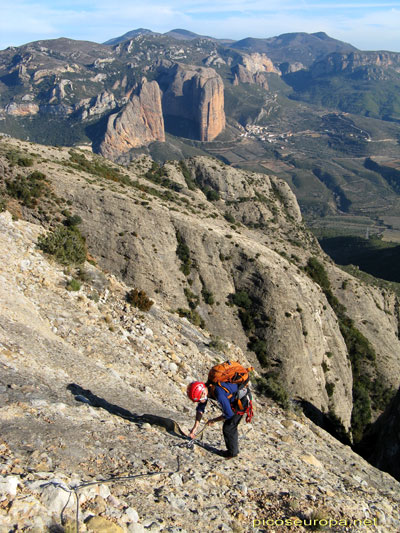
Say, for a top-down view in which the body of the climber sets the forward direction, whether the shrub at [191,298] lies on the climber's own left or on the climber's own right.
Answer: on the climber's own right

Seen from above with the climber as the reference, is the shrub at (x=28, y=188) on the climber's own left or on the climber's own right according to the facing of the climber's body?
on the climber's own right

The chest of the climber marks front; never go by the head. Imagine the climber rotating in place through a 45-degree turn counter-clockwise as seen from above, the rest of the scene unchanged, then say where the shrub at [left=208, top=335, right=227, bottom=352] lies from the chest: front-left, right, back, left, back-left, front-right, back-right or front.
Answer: back-right

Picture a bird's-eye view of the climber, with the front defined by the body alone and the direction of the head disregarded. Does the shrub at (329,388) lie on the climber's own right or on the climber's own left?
on the climber's own right

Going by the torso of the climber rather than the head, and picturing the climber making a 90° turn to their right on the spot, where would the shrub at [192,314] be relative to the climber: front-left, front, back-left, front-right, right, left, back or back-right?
front

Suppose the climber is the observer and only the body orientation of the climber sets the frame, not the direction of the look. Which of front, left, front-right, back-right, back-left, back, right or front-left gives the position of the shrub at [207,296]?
right

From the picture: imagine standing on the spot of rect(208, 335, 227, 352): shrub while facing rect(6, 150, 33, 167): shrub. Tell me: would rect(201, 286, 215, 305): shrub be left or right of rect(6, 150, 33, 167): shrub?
right

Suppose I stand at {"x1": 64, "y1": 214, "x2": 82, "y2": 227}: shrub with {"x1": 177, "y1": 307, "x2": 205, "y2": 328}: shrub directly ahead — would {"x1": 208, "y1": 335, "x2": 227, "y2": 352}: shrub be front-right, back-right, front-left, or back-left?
front-right

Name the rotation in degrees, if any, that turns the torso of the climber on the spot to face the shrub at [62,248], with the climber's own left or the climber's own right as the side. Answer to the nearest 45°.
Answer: approximately 45° to the climber's own right

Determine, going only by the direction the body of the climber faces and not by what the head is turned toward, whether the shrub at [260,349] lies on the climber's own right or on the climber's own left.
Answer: on the climber's own right

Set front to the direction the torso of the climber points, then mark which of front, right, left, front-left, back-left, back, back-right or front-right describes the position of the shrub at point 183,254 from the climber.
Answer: right

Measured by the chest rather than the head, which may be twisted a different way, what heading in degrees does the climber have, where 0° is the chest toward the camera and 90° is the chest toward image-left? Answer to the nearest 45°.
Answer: approximately 90°

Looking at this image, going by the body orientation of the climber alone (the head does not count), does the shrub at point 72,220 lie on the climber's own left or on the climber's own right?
on the climber's own right
